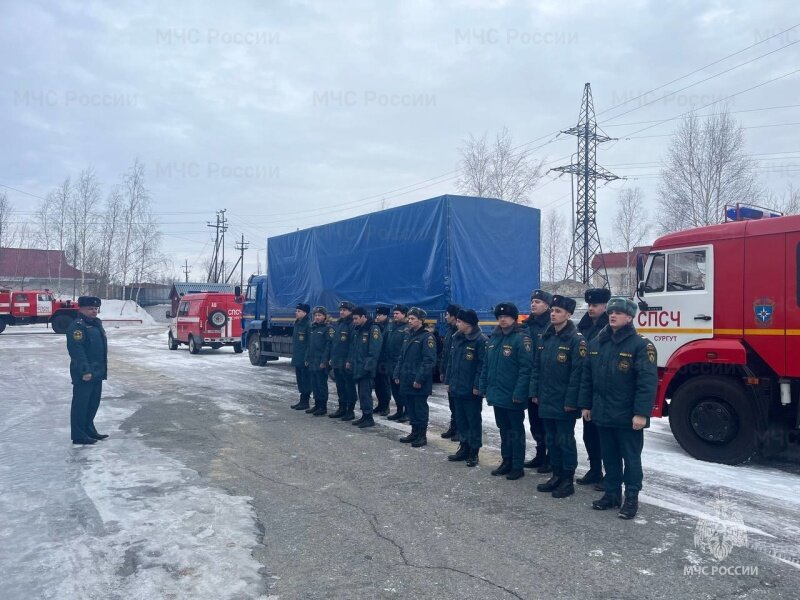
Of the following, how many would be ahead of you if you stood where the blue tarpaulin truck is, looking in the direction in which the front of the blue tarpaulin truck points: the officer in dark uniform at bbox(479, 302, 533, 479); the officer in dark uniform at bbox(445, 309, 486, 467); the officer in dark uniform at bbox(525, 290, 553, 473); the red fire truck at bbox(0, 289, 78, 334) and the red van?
2

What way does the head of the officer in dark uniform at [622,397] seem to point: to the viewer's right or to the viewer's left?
to the viewer's left

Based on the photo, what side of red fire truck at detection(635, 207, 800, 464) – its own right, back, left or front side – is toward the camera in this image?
left

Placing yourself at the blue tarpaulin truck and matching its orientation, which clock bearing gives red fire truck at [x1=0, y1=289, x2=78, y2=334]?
The red fire truck is roughly at 12 o'clock from the blue tarpaulin truck.

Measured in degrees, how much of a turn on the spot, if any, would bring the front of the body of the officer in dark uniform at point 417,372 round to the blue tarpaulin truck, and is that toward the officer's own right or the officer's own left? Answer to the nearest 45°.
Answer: approximately 135° to the officer's own right

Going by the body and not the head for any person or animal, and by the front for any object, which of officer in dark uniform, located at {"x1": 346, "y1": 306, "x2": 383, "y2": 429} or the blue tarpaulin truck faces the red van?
the blue tarpaulin truck

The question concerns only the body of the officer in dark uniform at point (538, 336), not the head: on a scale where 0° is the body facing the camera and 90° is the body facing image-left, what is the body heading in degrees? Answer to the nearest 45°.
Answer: approximately 45°

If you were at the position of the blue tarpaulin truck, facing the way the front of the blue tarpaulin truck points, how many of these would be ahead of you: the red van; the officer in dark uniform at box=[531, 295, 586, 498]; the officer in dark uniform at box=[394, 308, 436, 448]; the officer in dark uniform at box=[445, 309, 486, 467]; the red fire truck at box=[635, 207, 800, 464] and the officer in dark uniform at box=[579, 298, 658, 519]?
1

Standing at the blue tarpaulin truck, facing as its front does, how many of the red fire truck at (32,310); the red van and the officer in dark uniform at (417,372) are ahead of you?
2

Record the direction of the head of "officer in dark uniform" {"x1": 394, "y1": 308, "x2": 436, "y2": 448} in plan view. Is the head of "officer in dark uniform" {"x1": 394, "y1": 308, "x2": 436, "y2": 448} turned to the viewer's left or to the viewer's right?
to the viewer's left

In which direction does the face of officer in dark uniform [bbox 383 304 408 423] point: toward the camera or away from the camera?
toward the camera

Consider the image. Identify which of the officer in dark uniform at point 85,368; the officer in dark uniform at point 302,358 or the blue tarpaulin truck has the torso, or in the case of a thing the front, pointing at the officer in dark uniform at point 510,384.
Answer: the officer in dark uniform at point 85,368

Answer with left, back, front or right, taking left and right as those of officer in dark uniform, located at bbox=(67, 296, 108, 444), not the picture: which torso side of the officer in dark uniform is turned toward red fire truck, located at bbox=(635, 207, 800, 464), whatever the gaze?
front

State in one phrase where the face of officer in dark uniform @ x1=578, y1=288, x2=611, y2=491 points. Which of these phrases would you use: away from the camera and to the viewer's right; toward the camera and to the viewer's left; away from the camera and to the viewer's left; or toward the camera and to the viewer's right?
toward the camera and to the viewer's left

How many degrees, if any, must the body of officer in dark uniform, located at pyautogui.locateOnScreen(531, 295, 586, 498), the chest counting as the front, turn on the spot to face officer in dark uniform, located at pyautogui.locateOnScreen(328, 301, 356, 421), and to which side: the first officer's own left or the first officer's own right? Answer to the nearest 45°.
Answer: approximately 90° to the first officer's own right

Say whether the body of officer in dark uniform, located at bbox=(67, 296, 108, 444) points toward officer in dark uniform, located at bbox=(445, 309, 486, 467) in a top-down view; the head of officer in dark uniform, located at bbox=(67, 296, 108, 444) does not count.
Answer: yes

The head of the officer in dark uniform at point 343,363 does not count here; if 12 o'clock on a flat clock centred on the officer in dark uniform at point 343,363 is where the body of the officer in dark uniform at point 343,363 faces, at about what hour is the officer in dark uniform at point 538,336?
the officer in dark uniform at point 538,336 is roughly at 8 o'clock from the officer in dark uniform at point 343,363.

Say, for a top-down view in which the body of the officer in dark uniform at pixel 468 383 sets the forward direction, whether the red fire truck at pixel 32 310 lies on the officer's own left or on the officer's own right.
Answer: on the officer's own right
